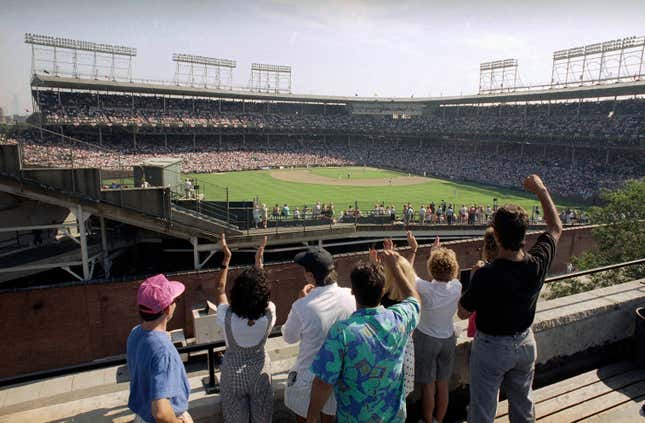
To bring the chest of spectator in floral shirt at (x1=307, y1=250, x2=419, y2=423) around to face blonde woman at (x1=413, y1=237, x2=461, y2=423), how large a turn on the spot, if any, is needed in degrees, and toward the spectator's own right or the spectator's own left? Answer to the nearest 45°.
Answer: approximately 45° to the spectator's own right

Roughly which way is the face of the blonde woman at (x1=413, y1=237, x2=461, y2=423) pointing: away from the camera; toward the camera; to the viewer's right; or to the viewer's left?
away from the camera

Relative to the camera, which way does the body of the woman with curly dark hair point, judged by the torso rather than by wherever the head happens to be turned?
away from the camera

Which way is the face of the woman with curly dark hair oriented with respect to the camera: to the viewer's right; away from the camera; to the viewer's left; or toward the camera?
away from the camera

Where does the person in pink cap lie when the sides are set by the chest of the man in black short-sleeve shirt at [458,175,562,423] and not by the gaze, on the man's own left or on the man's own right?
on the man's own left

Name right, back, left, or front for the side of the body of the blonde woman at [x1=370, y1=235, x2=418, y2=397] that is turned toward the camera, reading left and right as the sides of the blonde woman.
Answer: back

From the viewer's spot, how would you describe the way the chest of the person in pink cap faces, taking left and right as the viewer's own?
facing away from the viewer and to the right of the viewer

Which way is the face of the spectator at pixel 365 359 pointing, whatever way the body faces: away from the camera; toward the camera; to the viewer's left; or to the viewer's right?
away from the camera

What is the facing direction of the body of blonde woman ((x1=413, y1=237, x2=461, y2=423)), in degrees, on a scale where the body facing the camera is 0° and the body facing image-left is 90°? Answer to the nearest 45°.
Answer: approximately 180°

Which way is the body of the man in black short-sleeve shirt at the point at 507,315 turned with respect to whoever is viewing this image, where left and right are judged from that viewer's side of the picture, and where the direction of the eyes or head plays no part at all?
facing away from the viewer

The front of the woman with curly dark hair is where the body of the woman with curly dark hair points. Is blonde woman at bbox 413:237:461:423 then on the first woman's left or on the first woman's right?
on the first woman's right

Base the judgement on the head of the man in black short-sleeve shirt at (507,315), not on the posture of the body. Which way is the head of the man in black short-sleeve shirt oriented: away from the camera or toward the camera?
away from the camera

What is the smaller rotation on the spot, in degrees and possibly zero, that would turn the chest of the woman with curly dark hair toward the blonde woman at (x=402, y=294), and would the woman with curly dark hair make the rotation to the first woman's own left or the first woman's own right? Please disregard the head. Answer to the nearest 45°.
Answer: approximately 90° to the first woman's own right

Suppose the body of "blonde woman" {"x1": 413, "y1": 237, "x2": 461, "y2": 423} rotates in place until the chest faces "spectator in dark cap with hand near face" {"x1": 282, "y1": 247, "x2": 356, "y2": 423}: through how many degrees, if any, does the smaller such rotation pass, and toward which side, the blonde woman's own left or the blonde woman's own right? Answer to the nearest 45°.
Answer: approximately 135° to the blonde woman's own left
